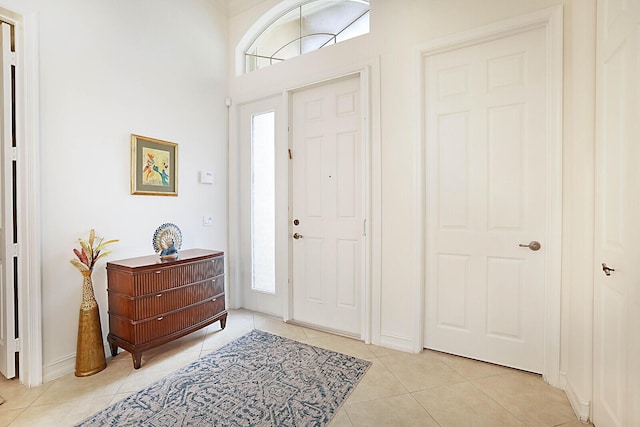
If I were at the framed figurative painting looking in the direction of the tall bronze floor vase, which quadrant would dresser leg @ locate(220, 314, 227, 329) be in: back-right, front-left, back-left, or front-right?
back-left

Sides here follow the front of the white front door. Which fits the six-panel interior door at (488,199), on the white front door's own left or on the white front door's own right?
on the white front door's own left

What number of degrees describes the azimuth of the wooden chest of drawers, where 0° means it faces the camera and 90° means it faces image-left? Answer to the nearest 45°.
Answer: approximately 315°

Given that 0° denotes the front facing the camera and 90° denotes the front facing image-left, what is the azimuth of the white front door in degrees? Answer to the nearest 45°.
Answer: approximately 45°

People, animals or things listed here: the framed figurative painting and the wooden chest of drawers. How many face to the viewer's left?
0

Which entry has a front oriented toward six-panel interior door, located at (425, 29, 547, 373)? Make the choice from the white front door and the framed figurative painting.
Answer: the framed figurative painting

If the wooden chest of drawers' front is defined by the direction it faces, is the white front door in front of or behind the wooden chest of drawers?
in front

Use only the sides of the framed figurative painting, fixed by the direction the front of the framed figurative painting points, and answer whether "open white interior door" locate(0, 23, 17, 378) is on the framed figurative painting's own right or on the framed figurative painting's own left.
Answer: on the framed figurative painting's own right

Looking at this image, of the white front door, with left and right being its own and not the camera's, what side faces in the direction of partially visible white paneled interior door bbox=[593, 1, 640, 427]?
left
